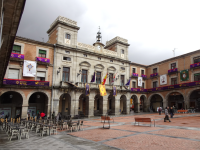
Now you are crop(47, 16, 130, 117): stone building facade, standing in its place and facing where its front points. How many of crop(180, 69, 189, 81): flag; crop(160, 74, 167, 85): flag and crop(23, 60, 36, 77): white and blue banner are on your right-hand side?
1

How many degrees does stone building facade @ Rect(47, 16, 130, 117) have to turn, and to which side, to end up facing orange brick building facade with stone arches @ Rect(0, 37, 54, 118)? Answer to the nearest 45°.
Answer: approximately 90° to its right

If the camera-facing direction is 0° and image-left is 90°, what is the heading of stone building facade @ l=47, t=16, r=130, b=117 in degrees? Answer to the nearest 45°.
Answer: approximately 315°

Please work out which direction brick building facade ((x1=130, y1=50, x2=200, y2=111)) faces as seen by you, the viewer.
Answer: facing the viewer and to the left of the viewer

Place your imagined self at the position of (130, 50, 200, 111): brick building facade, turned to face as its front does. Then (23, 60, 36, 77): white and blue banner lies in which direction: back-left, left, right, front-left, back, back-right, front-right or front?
front

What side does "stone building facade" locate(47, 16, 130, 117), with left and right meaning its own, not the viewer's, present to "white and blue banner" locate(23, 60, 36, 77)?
right

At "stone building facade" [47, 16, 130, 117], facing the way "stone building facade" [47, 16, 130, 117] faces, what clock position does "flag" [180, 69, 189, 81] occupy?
The flag is roughly at 10 o'clock from the stone building facade.

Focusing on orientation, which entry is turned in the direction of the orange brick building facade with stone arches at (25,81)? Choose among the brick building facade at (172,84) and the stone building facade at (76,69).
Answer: the brick building facade at (172,84)

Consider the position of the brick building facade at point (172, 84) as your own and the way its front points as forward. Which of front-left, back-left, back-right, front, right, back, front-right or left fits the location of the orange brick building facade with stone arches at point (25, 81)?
front

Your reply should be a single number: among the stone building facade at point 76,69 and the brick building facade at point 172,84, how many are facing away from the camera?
0

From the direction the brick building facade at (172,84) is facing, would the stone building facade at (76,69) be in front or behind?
in front
